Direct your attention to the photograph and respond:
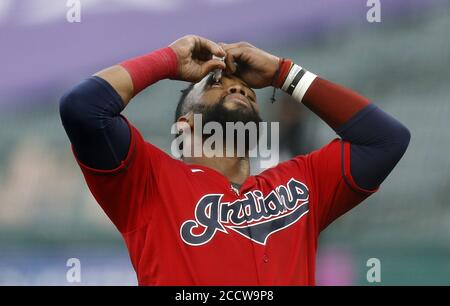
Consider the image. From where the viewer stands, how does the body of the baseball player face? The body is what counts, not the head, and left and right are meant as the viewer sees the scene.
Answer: facing the viewer and to the right of the viewer
